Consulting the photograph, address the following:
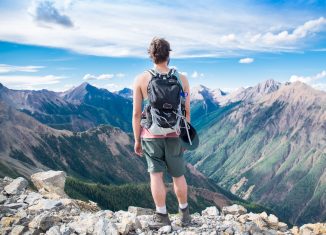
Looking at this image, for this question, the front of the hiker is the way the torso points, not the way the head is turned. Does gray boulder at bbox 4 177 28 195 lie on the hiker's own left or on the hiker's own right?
on the hiker's own left

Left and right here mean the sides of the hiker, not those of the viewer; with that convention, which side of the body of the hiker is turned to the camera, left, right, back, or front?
back
